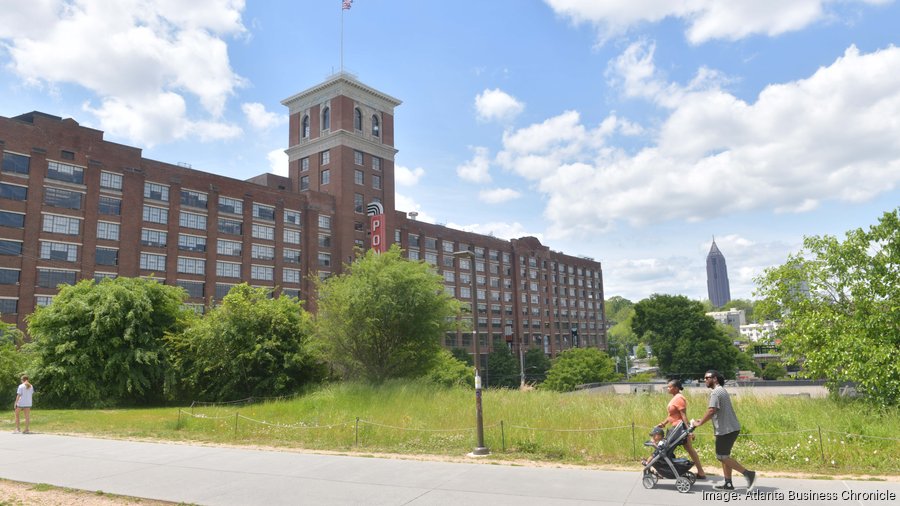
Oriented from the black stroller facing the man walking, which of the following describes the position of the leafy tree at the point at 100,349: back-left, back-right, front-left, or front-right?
back-left

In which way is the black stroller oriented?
to the viewer's left

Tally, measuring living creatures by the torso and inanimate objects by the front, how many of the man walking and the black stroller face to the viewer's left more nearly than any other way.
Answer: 2

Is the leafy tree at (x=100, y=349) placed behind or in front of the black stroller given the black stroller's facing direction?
in front

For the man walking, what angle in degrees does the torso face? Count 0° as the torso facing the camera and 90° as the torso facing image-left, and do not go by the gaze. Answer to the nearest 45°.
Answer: approximately 90°

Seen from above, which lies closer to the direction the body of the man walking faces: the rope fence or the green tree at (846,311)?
the rope fence

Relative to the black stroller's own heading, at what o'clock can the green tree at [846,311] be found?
The green tree is roughly at 4 o'clock from the black stroller.
